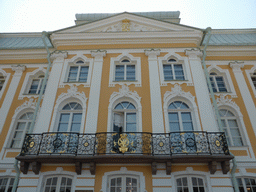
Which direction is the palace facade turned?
toward the camera
